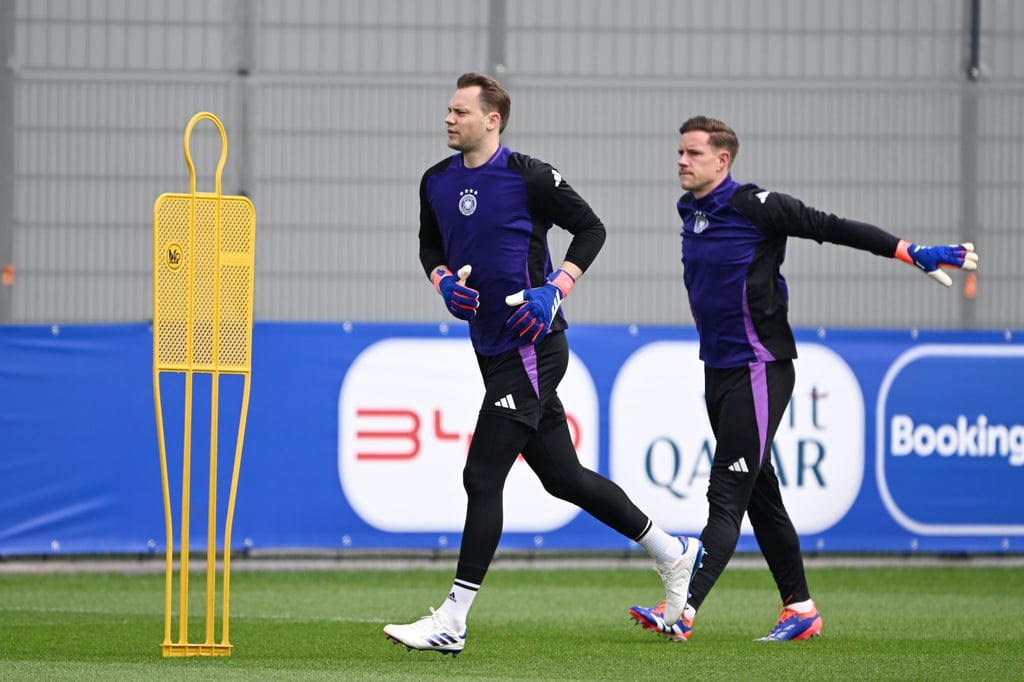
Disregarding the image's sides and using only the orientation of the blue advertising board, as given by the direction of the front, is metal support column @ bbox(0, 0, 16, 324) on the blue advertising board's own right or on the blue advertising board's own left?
on the blue advertising board's own right

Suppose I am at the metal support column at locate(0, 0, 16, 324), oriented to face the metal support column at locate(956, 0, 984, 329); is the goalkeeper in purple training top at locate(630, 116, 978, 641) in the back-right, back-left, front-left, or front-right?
front-right

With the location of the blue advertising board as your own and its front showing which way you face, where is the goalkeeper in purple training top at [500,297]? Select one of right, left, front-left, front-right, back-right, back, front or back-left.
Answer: front

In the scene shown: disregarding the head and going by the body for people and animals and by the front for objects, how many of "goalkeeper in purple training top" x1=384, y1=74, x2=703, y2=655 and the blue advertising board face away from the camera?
0

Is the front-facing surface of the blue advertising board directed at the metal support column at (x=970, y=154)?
no

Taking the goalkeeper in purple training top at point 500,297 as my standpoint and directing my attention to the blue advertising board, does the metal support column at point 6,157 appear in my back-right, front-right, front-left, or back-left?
front-left

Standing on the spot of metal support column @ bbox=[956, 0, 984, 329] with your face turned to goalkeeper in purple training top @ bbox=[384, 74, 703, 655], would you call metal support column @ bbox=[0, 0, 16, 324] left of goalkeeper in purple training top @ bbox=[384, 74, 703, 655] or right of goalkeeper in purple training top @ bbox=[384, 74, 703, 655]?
right

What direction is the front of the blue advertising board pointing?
toward the camera

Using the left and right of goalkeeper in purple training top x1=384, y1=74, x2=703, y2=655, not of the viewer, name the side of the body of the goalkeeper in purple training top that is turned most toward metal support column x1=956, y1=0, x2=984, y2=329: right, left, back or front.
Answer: back
